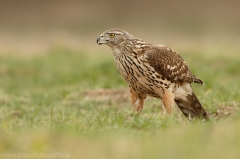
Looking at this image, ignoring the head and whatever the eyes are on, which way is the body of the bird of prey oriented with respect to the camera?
to the viewer's left
